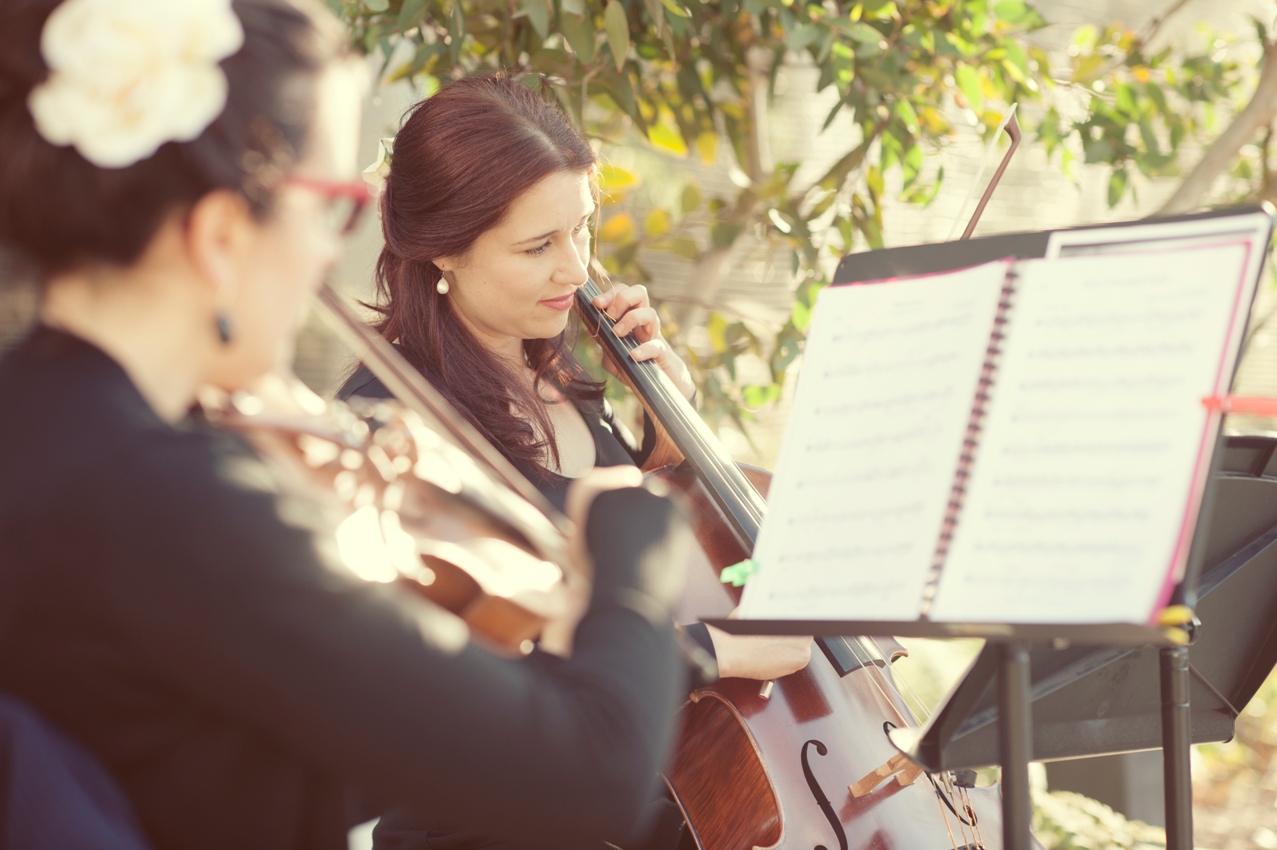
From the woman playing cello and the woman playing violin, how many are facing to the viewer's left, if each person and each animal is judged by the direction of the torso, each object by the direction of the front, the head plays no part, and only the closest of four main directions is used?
0

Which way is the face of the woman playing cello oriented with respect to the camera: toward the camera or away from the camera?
toward the camera

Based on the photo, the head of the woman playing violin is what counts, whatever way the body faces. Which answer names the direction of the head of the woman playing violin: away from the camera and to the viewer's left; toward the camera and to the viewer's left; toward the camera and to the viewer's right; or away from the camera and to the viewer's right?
away from the camera and to the viewer's right

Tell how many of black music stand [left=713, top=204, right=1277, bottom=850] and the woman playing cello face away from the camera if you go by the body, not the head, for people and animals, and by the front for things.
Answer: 0

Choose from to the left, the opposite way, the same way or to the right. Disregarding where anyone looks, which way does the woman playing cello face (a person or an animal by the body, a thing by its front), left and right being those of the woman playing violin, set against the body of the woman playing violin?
to the right

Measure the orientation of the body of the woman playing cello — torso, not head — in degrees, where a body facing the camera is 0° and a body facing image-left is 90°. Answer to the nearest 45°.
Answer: approximately 315°

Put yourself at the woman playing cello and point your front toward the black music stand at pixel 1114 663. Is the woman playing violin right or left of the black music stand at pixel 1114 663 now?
right

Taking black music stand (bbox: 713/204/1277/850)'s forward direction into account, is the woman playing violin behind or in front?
in front

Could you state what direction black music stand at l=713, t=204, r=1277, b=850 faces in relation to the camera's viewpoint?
facing the viewer and to the left of the viewer

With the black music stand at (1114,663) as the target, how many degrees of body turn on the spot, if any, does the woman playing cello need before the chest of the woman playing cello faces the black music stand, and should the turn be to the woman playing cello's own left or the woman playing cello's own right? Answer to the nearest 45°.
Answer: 0° — they already face it

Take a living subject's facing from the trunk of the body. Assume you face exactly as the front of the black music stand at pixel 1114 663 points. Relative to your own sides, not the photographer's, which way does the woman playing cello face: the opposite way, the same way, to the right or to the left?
to the left

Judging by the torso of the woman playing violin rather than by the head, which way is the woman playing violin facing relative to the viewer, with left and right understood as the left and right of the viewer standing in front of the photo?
facing away from the viewer and to the right of the viewer

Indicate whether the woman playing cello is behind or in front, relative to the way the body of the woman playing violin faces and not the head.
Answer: in front
